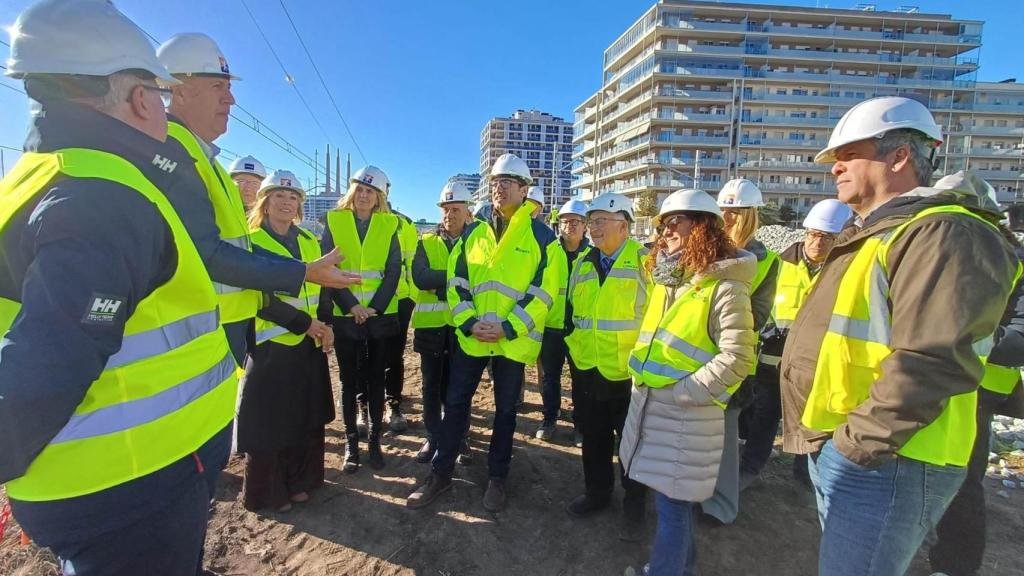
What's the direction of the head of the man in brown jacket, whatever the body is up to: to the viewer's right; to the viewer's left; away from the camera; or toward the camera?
to the viewer's left

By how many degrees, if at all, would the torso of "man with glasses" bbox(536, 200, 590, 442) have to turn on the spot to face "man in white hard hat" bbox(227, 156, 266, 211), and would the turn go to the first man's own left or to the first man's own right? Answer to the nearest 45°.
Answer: approximately 90° to the first man's own right

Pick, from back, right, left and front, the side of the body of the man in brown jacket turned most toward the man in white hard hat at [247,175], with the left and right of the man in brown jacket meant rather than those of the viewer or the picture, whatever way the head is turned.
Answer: front

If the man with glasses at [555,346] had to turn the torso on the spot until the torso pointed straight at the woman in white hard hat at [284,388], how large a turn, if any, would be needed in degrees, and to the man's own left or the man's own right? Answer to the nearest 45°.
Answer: approximately 45° to the man's own right

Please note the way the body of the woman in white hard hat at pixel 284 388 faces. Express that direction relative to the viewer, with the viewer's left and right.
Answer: facing the viewer and to the right of the viewer

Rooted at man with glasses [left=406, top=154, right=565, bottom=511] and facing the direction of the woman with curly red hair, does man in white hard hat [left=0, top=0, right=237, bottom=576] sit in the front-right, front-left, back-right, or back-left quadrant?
front-right

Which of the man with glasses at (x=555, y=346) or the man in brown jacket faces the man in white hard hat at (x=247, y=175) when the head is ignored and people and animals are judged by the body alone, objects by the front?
the man in brown jacket

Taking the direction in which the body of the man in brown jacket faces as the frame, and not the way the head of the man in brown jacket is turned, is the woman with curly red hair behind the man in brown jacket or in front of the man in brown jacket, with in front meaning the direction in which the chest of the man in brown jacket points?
in front

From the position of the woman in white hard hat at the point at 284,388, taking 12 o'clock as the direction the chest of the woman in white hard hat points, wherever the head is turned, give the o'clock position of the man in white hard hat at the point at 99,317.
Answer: The man in white hard hat is roughly at 2 o'clock from the woman in white hard hat.

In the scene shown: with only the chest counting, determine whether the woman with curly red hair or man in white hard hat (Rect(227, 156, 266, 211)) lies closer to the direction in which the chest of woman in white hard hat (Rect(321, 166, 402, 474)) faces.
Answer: the woman with curly red hair

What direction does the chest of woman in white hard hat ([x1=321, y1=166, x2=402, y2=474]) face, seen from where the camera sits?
toward the camera

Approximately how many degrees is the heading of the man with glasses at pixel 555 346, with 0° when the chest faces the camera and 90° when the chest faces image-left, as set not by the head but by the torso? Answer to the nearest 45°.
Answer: approximately 0°

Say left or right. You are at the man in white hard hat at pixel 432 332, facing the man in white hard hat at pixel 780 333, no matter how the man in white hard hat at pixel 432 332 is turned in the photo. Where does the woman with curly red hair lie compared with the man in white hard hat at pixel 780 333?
right

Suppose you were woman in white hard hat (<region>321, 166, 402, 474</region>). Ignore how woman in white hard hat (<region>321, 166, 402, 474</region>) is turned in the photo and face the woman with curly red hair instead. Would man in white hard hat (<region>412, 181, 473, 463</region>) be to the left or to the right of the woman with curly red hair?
left

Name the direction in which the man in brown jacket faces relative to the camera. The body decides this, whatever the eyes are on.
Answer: to the viewer's left

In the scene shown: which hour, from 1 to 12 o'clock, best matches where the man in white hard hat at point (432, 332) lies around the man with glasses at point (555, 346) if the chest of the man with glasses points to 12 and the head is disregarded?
The man in white hard hat is roughly at 2 o'clock from the man with glasses.

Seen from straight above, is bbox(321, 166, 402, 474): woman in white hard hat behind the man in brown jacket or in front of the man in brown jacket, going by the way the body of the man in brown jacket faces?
in front

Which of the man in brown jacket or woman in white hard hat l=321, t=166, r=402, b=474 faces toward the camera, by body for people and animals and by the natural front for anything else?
the woman in white hard hat
